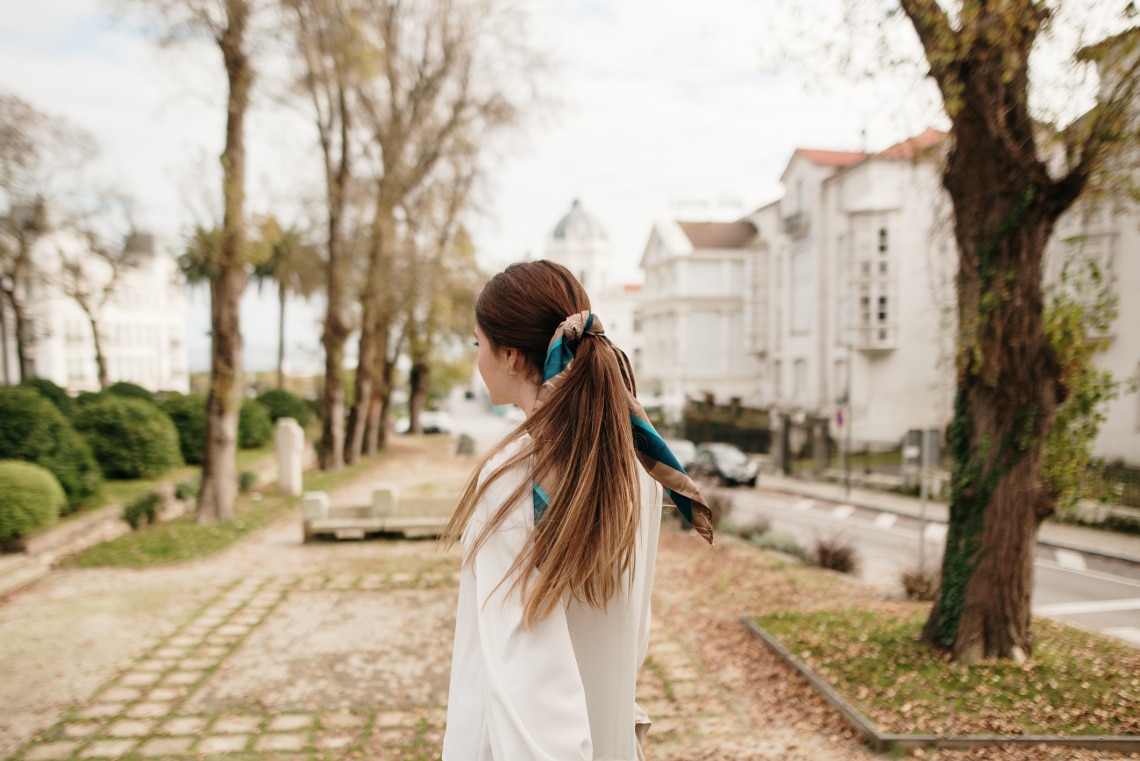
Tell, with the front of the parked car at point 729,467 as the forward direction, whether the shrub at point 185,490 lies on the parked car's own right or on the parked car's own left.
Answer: on the parked car's own right

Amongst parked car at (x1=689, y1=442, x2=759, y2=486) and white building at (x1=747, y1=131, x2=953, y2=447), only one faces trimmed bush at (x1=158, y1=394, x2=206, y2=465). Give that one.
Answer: the white building

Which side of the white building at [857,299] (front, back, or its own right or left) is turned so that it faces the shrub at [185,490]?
front

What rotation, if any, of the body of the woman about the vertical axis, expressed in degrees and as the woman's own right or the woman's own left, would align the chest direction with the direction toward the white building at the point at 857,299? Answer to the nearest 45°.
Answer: approximately 45° to the woman's own right

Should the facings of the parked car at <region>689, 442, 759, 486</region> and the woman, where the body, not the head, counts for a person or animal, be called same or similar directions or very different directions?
very different directions

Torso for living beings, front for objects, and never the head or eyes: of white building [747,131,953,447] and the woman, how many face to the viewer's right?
0

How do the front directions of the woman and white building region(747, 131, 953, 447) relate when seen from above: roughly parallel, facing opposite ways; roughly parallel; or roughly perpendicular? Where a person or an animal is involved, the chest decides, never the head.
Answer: roughly perpendicular

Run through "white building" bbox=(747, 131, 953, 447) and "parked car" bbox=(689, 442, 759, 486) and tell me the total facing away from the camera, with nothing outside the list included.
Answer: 0

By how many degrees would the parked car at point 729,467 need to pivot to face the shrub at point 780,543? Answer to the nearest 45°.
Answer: approximately 45° to its right

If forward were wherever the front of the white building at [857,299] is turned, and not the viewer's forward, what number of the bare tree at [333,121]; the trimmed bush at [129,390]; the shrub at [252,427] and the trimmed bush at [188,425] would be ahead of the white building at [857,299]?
4

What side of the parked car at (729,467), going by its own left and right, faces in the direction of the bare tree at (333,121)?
right

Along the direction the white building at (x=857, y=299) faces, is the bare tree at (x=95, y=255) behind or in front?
in front

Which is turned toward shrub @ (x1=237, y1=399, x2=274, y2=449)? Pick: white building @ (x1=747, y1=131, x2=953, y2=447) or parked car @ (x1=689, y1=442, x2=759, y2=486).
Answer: the white building

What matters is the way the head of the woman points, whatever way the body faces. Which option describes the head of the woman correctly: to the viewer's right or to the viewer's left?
to the viewer's left

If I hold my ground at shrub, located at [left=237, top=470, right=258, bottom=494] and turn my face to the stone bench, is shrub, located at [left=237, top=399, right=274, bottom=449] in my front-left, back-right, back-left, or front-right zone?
back-left

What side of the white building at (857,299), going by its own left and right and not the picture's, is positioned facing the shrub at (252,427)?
front

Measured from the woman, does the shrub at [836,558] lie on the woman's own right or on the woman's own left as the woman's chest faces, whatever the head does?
on the woman's own right

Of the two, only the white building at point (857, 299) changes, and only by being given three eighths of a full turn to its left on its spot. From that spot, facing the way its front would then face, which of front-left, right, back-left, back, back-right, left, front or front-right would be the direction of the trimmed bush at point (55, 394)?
back-right

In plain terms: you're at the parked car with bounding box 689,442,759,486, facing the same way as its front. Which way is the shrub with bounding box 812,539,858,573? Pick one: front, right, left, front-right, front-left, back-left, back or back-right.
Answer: front-right

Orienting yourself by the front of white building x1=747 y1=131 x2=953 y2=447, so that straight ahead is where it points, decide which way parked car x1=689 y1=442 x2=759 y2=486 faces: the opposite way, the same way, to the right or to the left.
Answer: to the left

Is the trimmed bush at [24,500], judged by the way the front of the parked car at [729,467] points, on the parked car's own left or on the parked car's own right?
on the parked car's own right

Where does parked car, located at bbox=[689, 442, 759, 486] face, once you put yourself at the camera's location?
facing the viewer and to the right of the viewer
